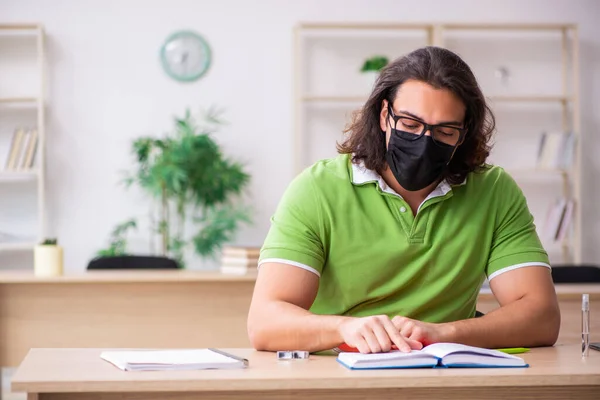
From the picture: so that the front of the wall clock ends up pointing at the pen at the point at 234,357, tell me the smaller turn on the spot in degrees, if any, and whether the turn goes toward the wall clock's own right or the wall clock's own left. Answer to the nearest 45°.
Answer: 0° — it already faces it

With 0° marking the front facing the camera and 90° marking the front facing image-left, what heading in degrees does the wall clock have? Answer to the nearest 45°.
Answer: approximately 0°

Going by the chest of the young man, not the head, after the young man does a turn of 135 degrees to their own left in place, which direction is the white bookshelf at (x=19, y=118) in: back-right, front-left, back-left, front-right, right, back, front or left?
left
